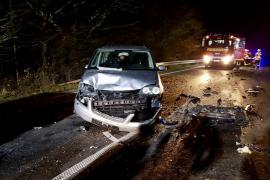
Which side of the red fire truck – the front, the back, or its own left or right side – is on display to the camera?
front

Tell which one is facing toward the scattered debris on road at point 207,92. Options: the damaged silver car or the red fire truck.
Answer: the red fire truck

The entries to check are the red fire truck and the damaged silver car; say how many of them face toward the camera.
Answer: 2

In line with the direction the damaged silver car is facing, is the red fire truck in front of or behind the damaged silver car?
behind

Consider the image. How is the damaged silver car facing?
toward the camera

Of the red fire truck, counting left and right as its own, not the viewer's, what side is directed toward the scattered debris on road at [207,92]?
front

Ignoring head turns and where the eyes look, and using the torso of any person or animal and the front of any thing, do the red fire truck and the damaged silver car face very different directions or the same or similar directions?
same or similar directions
